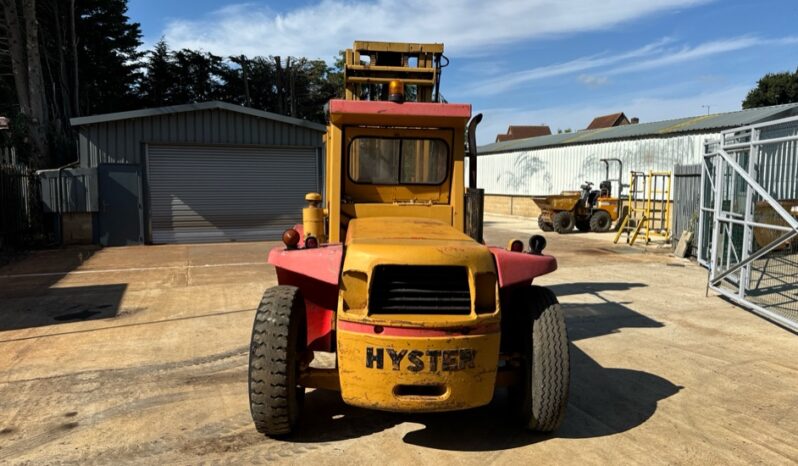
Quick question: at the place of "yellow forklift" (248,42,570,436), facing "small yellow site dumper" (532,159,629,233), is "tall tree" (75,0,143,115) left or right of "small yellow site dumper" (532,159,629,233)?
left

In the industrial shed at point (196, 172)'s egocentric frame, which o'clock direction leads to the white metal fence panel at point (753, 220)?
The white metal fence panel is roughly at 11 o'clock from the industrial shed.

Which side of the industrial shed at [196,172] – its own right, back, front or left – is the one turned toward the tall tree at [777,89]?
left

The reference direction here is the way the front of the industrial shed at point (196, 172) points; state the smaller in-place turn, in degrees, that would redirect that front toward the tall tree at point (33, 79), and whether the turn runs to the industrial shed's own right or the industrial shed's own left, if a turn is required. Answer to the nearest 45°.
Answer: approximately 135° to the industrial shed's own right

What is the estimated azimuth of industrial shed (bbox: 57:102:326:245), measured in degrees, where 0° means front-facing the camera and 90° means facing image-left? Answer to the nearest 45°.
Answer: approximately 0°

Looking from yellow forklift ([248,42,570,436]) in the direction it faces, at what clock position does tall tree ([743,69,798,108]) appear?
The tall tree is roughly at 1 o'clock from the yellow forklift.

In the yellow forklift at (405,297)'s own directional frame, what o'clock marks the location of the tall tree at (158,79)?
The tall tree is roughly at 11 o'clock from the yellow forklift.

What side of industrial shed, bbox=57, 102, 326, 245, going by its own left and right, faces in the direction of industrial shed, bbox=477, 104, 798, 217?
left

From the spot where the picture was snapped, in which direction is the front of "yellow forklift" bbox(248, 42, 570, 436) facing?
facing away from the viewer

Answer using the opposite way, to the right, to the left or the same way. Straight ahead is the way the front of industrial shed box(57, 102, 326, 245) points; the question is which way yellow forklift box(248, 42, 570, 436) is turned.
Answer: the opposite way

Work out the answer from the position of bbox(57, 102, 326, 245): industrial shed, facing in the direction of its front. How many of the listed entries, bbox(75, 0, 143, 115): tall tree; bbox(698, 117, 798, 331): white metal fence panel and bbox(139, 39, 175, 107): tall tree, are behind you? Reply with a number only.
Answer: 2

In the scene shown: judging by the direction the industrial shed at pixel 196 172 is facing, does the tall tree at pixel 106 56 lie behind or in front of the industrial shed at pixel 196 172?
behind
